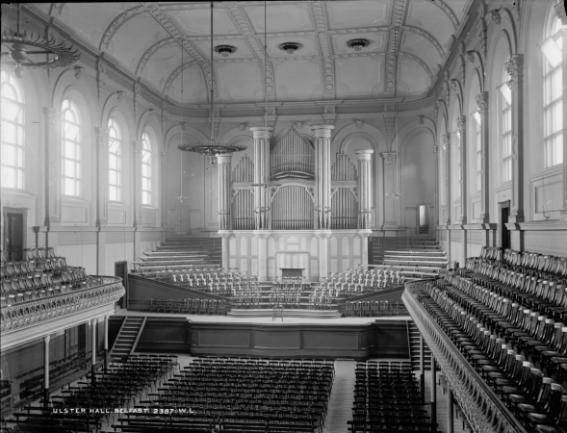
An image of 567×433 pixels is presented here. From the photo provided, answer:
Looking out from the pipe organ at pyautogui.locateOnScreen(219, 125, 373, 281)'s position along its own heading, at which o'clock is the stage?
The stage is roughly at 12 o'clock from the pipe organ.

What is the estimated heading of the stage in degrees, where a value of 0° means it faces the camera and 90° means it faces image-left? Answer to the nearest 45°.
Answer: approximately 0°

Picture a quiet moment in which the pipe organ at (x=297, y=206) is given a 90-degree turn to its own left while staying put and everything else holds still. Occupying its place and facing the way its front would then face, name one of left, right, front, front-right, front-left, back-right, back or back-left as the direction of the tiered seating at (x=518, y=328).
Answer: right

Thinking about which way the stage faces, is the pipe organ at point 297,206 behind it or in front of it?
behind

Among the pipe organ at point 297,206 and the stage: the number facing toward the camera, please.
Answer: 2

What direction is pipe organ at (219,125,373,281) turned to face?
toward the camera

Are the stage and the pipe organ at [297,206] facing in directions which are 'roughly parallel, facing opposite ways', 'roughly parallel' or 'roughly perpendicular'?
roughly parallel

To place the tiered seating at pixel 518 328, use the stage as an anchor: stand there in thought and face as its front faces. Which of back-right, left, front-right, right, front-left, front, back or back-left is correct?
front
